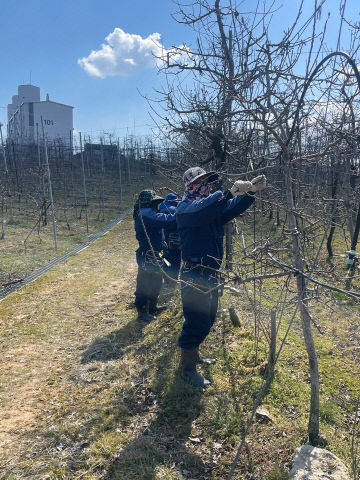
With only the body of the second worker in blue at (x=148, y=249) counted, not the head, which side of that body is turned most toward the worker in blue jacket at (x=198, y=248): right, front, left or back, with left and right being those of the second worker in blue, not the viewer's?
right

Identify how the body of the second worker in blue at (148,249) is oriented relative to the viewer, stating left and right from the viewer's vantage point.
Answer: facing to the right of the viewer
